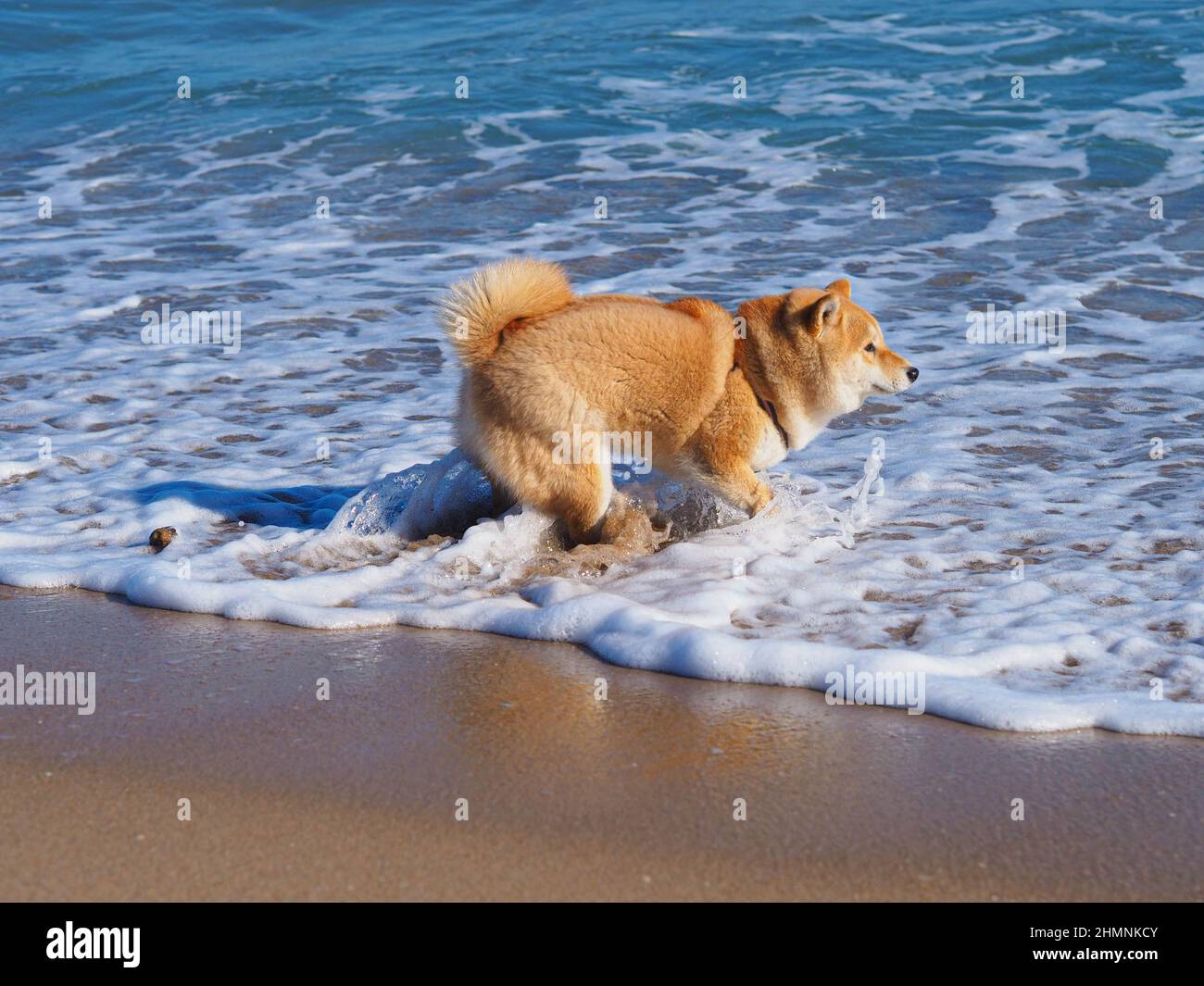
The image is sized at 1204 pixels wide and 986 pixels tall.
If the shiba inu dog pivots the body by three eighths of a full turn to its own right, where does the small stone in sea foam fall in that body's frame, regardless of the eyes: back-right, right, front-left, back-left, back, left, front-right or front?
front-right

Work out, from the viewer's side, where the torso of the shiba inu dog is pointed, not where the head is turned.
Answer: to the viewer's right
